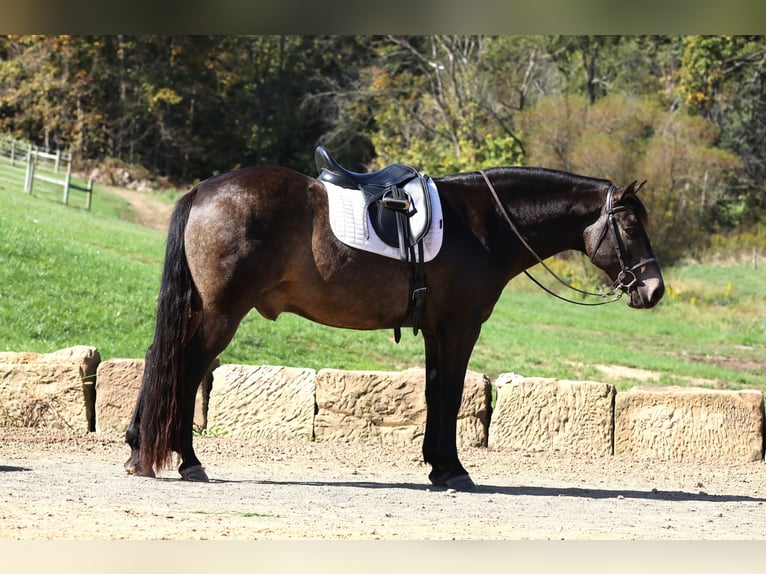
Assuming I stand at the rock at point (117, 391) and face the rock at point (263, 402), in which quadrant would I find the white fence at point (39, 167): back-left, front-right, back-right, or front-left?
back-left

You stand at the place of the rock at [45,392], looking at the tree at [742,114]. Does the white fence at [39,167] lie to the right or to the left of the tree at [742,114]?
left

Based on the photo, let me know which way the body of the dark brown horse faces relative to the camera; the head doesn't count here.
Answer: to the viewer's right

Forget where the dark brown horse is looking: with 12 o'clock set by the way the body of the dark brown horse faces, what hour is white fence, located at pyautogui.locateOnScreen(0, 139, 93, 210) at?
The white fence is roughly at 8 o'clock from the dark brown horse.

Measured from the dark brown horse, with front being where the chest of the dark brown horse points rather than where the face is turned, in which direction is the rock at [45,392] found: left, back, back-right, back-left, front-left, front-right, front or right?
back-left

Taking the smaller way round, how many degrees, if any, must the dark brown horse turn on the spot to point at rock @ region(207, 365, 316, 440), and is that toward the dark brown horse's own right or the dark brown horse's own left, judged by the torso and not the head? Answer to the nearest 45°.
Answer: approximately 90° to the dark brown horse's own left

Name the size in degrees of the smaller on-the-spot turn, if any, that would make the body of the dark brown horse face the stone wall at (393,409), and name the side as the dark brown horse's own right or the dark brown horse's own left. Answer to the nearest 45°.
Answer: approximately 90° to the dark brown horse's own left
